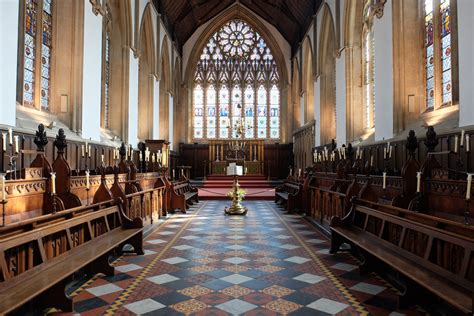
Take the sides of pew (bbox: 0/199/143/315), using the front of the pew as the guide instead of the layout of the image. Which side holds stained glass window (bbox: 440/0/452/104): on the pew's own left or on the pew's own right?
on the pew's own left

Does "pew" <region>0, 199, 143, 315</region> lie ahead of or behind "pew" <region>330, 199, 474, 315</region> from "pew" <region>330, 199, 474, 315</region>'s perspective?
ahead

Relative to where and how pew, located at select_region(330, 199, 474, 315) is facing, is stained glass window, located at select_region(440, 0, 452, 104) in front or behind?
behind

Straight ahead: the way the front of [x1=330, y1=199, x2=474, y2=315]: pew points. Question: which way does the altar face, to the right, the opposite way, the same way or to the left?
to the left

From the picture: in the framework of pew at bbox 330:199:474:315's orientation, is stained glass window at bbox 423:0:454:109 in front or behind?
behind

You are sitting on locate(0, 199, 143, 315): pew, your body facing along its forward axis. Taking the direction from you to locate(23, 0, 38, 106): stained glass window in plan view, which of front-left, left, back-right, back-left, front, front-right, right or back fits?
back-left

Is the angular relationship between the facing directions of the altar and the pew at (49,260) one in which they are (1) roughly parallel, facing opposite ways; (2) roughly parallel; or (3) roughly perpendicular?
roughly perpendicular

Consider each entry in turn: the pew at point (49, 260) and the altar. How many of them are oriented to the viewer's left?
0

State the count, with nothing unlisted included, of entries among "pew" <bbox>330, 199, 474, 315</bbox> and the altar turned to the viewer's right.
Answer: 0

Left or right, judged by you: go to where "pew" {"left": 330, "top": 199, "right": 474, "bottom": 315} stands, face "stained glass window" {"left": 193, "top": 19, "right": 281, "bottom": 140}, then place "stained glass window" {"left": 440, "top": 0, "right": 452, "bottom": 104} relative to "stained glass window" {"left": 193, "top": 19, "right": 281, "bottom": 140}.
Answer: right

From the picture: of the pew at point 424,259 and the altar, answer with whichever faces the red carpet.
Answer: the altar

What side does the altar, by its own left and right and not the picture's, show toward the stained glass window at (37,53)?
front

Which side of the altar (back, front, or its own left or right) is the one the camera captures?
front

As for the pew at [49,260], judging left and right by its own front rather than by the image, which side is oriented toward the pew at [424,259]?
front

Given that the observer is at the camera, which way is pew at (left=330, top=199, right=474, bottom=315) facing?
facing the viewer and to the left of the viewer

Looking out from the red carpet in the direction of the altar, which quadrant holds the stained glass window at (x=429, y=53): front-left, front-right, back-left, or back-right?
back-right

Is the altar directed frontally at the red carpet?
yes

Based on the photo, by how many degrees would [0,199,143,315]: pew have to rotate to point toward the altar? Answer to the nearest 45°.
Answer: approximately 90° to its left

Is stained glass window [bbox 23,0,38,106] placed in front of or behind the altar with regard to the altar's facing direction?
in front

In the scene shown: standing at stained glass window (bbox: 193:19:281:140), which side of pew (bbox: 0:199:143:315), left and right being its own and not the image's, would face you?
left
